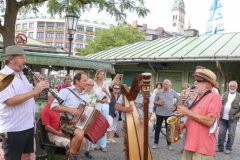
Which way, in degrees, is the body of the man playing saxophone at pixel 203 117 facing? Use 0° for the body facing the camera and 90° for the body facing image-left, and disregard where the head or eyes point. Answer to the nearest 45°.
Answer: approximately 90°

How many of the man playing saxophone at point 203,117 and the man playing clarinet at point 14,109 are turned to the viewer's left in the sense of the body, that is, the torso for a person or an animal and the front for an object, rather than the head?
1

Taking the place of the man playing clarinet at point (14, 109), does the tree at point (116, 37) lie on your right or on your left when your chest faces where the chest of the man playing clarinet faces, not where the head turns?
on your left

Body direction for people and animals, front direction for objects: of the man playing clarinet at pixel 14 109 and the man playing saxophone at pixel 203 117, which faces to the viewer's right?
the man playing clarinet at pixel 14 109

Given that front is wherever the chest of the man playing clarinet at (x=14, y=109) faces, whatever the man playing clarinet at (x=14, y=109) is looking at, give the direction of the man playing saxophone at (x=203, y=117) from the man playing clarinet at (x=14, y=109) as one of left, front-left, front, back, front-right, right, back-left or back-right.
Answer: front

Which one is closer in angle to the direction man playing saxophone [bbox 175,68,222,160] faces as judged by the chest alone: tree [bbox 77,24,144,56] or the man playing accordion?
the man playing accordion

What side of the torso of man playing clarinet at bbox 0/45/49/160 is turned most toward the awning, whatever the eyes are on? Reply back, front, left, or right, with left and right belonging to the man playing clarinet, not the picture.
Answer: left
